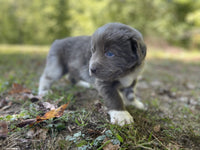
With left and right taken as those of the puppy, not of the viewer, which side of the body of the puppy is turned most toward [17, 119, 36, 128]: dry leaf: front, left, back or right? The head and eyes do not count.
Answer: right

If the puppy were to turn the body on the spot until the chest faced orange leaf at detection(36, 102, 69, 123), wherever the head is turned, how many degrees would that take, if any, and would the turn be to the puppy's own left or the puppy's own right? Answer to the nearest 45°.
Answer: approximately 90° to the puppy's own right

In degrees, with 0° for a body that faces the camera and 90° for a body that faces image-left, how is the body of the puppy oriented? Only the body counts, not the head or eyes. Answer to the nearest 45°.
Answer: approximately 315°

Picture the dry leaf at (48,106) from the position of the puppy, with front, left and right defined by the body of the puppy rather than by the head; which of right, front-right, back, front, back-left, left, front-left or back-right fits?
back-right

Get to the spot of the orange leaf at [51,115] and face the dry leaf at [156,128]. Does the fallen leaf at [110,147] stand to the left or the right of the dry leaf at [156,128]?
right

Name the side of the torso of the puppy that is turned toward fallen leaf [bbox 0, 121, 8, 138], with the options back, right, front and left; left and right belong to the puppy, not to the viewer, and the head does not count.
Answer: right
